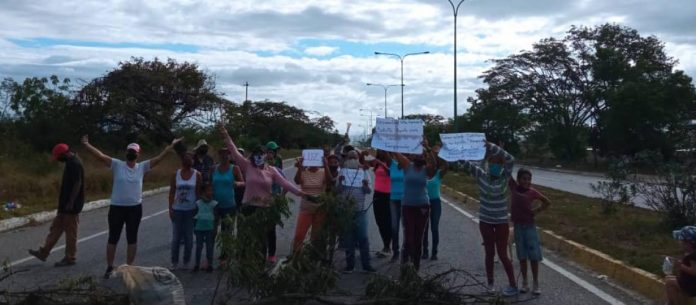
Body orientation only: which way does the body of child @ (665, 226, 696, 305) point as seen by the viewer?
to the viewer's left

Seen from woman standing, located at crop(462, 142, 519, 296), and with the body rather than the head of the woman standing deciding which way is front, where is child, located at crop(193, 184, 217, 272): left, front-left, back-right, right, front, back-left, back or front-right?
right

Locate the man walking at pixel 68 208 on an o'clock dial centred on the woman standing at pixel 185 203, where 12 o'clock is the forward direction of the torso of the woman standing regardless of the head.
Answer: The man walking is roughly at 4 o'clock from the woman standing.

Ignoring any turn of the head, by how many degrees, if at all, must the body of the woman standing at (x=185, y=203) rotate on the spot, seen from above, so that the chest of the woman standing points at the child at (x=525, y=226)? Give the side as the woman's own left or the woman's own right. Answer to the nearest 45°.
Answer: approximately 45° to the woman's own left

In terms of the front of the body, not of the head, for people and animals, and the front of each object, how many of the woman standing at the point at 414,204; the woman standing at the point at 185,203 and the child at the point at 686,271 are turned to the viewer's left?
1
